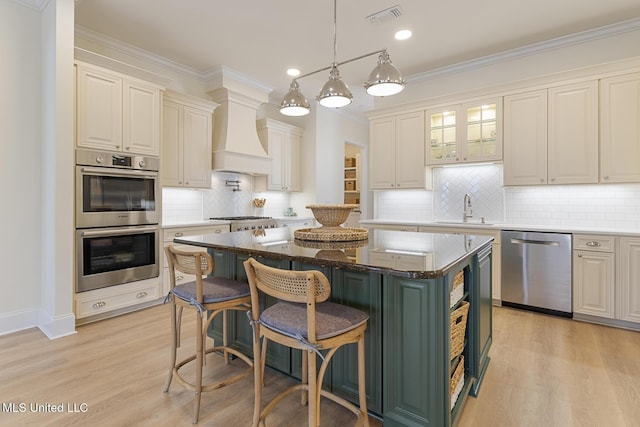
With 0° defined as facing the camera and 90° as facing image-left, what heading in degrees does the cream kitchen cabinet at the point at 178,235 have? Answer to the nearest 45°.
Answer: approximately 315°

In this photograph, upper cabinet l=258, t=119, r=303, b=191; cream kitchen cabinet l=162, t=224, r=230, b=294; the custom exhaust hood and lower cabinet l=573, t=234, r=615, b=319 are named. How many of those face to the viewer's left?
0

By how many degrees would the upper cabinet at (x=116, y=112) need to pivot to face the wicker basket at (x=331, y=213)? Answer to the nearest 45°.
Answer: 0° — it already faces it

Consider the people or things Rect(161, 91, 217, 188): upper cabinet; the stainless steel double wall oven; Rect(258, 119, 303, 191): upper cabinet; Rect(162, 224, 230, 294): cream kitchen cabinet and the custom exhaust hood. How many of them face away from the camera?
0

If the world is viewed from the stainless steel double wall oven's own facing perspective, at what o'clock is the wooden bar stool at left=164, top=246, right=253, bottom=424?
The wooden bar stool is roughly at 1 o'clock from the stainless steel double wall oven.

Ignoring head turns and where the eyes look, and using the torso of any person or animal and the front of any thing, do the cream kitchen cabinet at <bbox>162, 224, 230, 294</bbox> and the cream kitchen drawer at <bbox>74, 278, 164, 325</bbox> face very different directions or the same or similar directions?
same or similar directions

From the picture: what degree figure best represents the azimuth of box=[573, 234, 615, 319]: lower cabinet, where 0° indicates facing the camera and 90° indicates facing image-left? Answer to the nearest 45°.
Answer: approximately 0°

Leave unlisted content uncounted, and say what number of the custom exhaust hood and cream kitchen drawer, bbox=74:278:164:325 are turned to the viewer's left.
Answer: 0

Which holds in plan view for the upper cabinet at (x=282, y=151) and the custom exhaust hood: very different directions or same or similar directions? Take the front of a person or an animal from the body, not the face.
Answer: same or similar directions

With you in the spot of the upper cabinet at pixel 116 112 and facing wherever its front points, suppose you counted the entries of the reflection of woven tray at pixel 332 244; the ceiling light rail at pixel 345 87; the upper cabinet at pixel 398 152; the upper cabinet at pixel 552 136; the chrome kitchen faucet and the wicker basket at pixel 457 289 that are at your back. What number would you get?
0

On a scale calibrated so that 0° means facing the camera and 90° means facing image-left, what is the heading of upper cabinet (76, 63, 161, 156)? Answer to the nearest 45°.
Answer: approximately 315°

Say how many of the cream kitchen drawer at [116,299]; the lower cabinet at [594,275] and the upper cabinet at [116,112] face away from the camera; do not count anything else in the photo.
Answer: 0

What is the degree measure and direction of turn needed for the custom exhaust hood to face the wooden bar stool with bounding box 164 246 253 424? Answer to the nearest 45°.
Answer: approximately 45° to its right

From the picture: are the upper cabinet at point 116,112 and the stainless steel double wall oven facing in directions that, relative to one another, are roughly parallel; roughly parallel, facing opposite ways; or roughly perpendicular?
roughly parallel

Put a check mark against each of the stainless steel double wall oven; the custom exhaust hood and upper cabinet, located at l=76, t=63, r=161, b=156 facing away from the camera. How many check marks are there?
0

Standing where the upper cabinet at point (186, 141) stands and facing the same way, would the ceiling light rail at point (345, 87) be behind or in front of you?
in front

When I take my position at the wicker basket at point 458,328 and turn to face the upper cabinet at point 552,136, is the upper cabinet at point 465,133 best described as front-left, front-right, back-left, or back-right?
front-left

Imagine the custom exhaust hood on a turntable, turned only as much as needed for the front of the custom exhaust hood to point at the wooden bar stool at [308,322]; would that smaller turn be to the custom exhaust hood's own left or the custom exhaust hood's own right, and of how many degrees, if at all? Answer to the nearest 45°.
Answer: approximately 45° to the custom exhaust hood's own right
